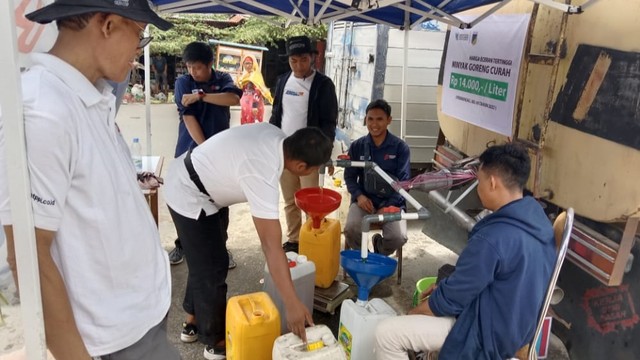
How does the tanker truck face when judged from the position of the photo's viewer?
facing away from the viewer and to the right of the viewer

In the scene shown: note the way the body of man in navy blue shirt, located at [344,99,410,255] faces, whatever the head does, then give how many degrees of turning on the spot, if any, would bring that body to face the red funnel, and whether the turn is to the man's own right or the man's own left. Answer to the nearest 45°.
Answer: approximately 45° to the man's own right

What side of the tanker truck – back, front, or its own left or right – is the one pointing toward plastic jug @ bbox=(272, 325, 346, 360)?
back

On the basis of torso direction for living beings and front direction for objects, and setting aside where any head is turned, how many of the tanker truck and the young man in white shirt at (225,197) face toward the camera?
0

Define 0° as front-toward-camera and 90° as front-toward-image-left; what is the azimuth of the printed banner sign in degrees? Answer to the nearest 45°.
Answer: approximately 45°

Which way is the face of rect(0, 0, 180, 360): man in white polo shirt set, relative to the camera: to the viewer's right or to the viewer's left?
to the viewer's right

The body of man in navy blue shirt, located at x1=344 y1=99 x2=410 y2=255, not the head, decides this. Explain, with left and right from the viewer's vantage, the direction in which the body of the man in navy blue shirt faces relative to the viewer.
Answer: facing the viewer

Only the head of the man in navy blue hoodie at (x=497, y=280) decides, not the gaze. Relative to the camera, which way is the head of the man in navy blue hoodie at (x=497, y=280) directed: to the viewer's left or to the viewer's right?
to the viewer's left

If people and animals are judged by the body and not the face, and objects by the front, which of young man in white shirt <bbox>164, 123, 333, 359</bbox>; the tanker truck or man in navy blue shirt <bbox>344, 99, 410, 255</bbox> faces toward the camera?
the man in navy blue shirt

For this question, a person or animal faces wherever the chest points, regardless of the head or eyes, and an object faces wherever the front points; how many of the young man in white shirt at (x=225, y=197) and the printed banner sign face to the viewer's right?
1

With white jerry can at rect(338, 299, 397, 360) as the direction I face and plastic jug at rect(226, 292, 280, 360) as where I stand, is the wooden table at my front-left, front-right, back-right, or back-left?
back-left

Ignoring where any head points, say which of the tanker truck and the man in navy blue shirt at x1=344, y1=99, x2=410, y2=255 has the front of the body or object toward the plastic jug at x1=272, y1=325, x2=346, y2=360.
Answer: the man in navy blue shirt

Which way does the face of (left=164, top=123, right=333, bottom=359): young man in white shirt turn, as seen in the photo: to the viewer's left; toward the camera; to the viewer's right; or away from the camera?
to the viewer's right

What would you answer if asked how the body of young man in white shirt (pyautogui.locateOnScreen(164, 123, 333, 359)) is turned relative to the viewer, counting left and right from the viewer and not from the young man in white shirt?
facing to the right of the viewer

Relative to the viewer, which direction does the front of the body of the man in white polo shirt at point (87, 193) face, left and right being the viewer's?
facing the viewer and to the right of the viewer
